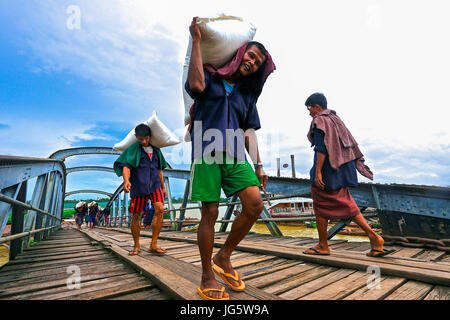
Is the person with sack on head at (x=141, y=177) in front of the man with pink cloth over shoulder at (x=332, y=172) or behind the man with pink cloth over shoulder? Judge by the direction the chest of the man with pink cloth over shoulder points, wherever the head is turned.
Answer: in front

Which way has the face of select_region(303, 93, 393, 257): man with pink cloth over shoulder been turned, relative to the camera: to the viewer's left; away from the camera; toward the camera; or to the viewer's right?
to the viewer's left

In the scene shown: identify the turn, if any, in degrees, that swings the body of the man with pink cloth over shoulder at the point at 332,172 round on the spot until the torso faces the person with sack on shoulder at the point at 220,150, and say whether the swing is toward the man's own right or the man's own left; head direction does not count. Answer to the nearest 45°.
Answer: approximately 90° to the man's own left

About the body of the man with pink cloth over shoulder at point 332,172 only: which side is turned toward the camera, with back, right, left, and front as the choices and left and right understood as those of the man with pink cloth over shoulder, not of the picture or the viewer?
left
